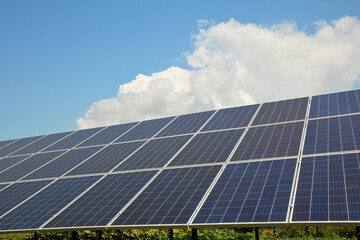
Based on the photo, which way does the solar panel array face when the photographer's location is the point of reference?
facing the viewer and to the left of the viewer
